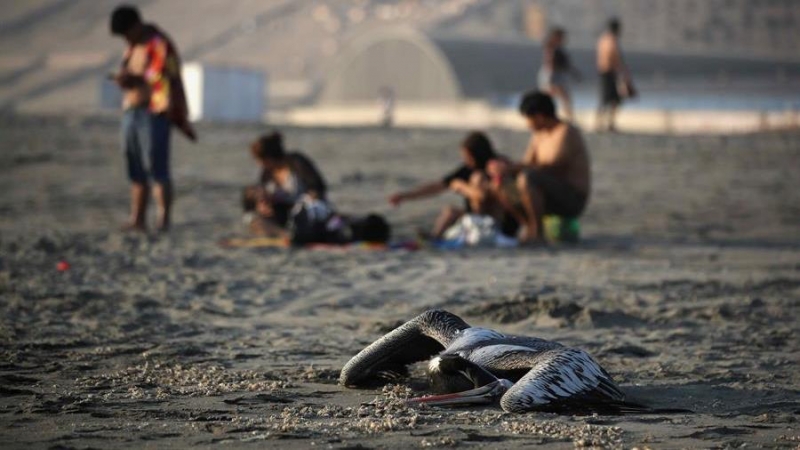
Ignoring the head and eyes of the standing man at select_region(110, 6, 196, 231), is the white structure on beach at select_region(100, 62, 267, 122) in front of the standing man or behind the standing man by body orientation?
behind

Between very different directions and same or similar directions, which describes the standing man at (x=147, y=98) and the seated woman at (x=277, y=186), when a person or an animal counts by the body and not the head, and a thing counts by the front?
same or similar directions

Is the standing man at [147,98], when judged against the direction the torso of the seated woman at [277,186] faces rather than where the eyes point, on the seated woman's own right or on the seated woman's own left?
on the seated woman's own right

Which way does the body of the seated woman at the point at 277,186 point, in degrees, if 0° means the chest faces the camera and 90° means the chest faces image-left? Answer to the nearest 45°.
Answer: approximately 45°

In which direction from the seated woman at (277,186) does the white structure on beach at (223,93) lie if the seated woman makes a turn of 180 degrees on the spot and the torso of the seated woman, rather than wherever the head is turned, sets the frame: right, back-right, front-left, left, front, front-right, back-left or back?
front-left

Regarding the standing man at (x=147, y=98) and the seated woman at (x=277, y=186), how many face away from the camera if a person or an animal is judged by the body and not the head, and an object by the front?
0

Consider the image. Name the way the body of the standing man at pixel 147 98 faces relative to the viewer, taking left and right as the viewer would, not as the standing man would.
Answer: facing the viewer and to the left of the viewer

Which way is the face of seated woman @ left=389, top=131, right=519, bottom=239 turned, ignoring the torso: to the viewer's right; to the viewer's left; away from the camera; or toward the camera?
to the viewer's left
